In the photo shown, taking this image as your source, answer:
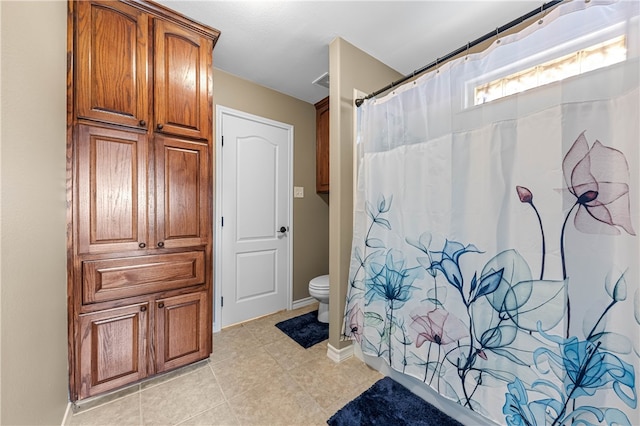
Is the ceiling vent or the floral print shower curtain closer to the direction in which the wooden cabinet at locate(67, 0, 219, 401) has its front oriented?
the floral print shower curtain

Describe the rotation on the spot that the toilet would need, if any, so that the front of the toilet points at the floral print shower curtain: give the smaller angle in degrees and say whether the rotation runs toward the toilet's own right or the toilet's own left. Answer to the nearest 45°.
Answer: approximately 90° to the toilet's own left

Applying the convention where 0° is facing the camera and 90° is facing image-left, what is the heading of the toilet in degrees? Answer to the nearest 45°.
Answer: approximately 45°

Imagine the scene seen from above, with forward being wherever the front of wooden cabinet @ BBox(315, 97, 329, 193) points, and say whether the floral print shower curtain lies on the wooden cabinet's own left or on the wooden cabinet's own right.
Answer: on the wooden cabinet's own left
